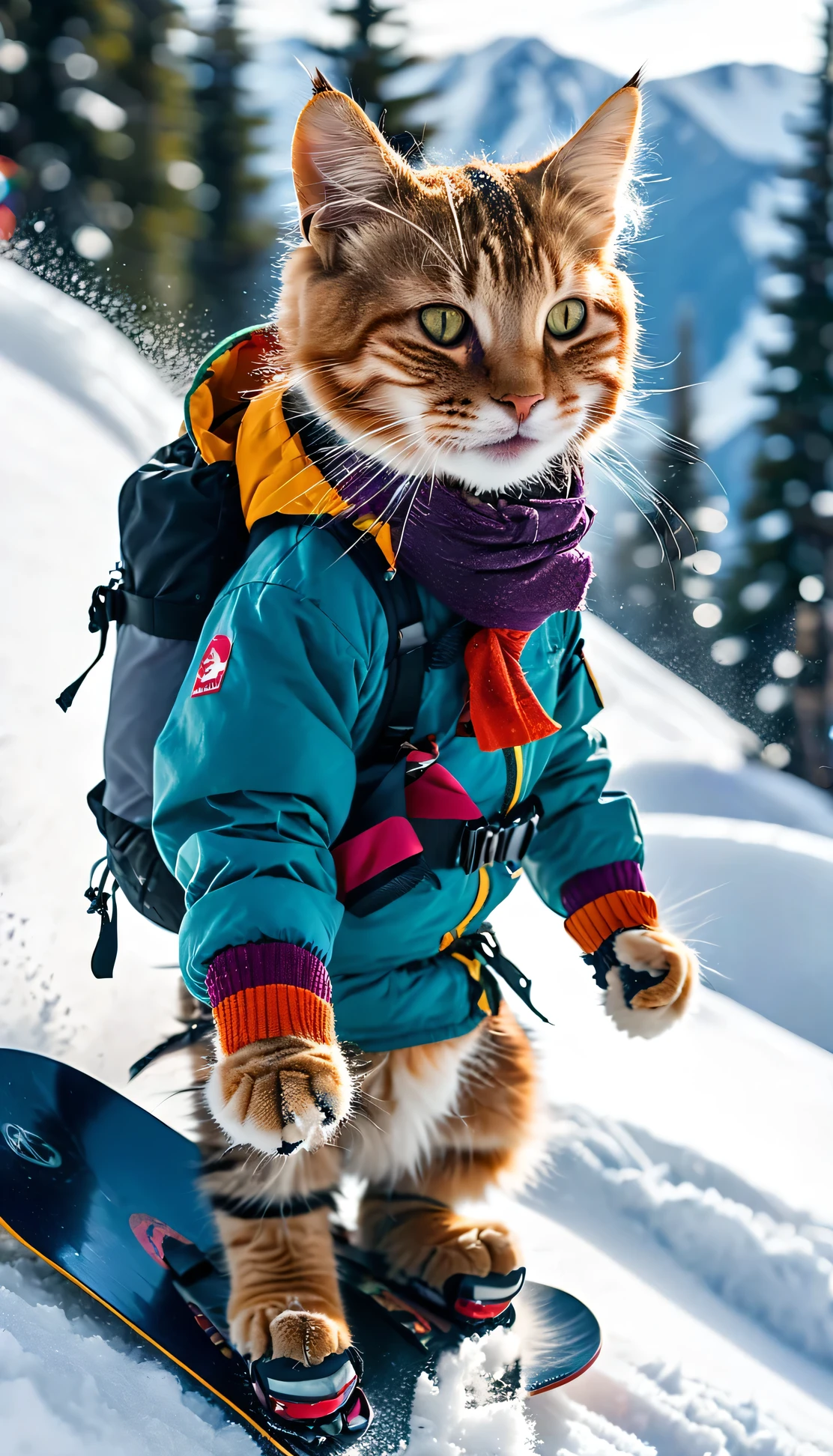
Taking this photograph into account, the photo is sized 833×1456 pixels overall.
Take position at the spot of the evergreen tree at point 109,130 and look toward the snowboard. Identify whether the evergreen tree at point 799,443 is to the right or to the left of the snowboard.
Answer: left

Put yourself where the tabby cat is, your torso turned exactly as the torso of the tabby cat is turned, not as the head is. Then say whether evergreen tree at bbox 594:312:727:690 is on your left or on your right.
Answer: on your left

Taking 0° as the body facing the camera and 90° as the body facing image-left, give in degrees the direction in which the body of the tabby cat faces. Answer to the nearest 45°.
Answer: approximately 315°

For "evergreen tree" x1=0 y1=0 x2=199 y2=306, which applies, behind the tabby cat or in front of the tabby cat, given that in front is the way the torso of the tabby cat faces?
behind

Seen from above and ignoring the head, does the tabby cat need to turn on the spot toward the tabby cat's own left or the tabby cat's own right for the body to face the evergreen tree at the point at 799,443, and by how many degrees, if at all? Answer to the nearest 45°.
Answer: approximately 135° to the tabby cat's own left
